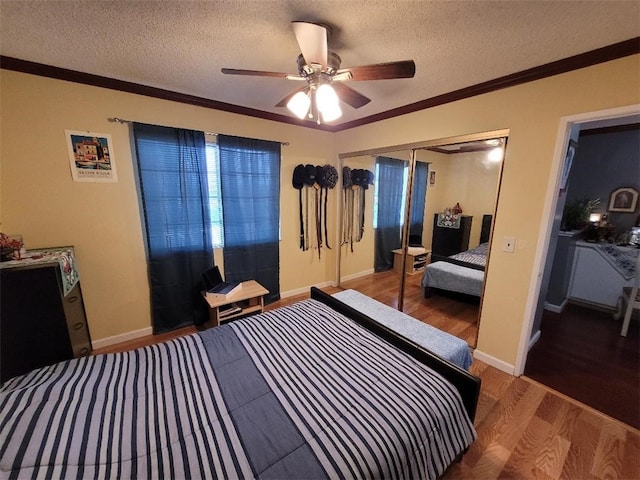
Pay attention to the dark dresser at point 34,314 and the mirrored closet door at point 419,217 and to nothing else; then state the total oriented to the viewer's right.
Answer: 1

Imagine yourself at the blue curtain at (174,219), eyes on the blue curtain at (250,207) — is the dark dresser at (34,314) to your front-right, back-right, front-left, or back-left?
back-right

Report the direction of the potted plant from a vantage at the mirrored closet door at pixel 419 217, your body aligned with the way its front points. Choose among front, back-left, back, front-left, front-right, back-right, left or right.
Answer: back

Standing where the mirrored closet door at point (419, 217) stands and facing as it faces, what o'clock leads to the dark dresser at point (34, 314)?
The dark dresser is roughly at 12 o'clock from the mirrored closet door.

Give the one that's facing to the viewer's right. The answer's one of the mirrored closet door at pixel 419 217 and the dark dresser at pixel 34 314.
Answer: the dark dresser

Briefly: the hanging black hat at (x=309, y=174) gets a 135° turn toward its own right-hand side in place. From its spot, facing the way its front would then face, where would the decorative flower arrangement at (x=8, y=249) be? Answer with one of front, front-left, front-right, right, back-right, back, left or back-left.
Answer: front-left

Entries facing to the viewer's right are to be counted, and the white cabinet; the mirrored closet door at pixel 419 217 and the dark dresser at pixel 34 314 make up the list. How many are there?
1

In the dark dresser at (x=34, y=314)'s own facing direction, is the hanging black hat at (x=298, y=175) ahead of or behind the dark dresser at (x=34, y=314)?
ahead

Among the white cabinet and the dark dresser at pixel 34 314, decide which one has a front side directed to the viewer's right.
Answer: the dark dresser

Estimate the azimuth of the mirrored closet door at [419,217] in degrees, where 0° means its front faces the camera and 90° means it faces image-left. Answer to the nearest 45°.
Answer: approximately 45°

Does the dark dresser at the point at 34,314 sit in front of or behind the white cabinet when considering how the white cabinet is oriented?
in front

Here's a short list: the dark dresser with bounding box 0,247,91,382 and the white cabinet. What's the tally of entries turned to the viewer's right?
1

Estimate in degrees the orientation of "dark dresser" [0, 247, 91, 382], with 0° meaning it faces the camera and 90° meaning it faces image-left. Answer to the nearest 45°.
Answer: approximately 270°
